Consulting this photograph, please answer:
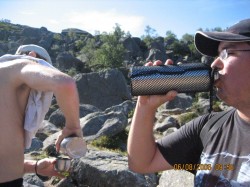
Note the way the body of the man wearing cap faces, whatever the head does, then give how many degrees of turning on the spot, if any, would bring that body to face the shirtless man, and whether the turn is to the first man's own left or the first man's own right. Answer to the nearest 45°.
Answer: approximately 45° to the first man's own right

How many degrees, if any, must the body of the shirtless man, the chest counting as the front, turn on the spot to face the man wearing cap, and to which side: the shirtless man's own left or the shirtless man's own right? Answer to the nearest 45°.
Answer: approximately 90° to the shirtless man's own right

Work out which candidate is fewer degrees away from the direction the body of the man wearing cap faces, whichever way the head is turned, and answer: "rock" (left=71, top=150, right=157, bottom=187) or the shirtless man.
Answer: the shirtless man

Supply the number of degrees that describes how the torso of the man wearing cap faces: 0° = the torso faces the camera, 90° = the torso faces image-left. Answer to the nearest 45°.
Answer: approximately 45°

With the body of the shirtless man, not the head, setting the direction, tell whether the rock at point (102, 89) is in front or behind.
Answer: in front

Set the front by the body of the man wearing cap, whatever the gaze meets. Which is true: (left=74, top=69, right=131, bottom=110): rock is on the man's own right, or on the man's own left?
on the man's own right

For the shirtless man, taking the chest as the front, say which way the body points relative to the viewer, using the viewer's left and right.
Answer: facing away from the viewer and to the right of the viewer

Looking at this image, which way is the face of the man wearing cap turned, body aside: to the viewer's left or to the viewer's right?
to the viewer's left

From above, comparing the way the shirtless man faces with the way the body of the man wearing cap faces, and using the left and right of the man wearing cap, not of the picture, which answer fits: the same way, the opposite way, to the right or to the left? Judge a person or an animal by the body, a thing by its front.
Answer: the opposite way
